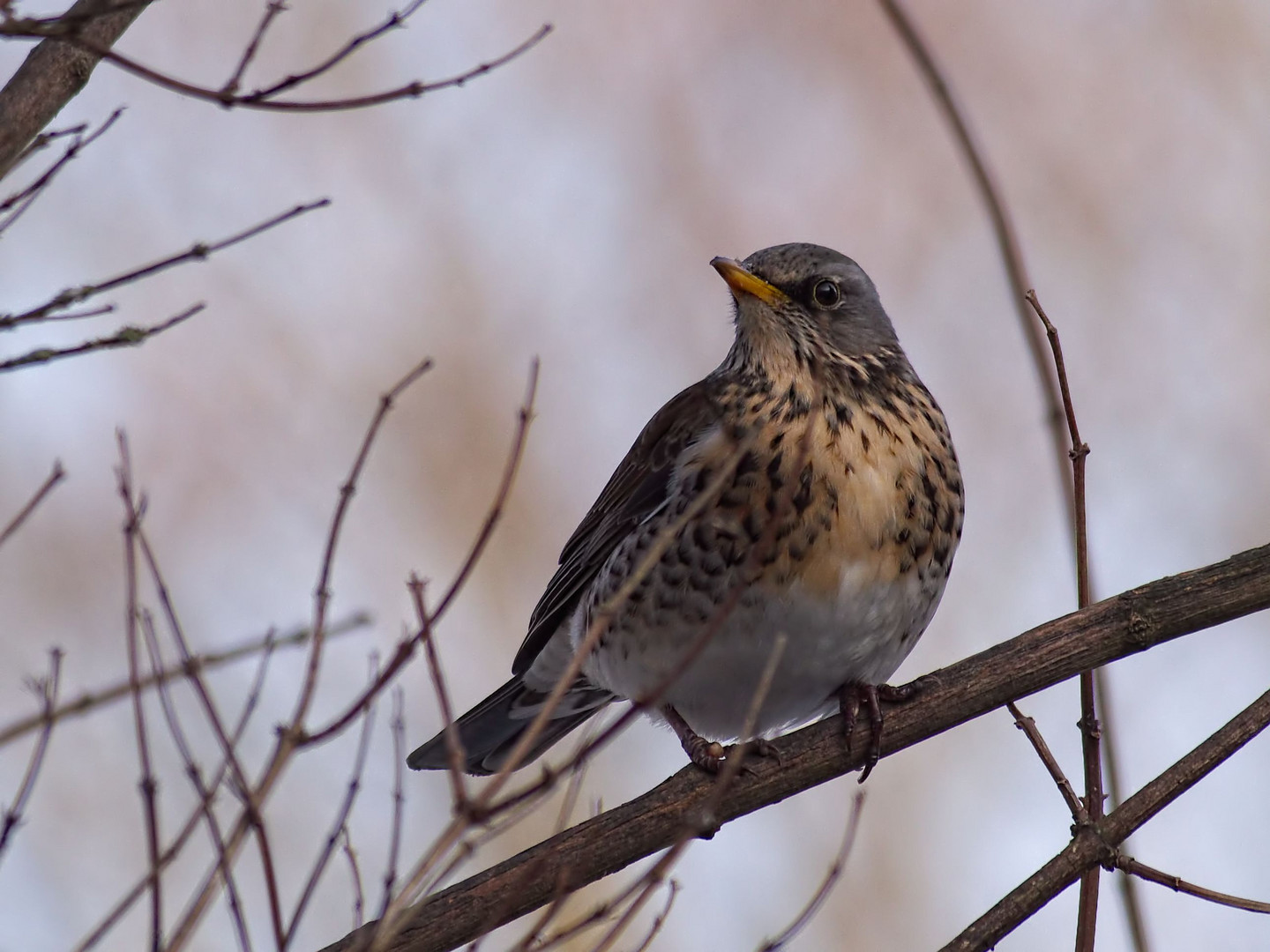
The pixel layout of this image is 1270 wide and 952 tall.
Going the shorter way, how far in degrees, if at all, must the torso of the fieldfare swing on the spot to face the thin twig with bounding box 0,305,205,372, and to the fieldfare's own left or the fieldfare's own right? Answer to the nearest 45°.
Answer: approximately 90° to the fieldfare's own right

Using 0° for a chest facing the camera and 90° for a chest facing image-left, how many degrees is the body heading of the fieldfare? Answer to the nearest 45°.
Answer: approximately 315°

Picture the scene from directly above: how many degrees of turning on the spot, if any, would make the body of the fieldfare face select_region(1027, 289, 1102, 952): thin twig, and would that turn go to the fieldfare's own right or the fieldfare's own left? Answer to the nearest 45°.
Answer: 0° — it already faces it
